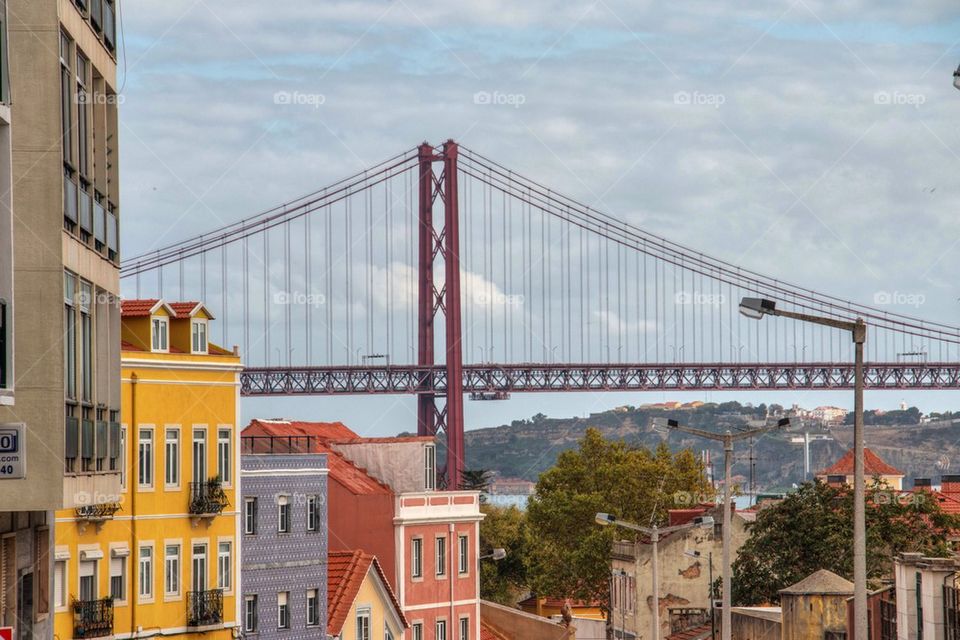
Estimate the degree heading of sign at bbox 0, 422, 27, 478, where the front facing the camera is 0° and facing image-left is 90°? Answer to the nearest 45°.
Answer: approximately 0°

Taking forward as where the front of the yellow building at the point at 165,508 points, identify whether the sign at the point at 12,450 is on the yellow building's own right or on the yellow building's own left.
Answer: on the yellow building's own right

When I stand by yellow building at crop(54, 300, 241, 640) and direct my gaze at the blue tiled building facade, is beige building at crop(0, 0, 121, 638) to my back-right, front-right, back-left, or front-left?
back-right

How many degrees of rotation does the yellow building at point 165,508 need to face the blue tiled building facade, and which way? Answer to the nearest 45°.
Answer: approximately 90° to its left

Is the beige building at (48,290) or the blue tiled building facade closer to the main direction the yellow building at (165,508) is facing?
the beige building

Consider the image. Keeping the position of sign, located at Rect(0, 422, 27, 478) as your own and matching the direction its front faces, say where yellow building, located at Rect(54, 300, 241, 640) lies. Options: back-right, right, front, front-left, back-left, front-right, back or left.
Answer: back

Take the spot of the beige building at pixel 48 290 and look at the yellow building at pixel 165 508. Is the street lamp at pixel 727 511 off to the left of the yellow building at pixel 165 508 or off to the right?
right

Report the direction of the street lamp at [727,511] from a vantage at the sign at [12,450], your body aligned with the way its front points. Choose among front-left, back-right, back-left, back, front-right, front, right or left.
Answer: back-left
